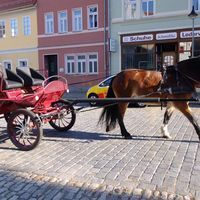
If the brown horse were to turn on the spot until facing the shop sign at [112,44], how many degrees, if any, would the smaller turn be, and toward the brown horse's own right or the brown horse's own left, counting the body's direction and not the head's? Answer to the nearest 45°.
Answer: approximately 90° to the brown horse's own left

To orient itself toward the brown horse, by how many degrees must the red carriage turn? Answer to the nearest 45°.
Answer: approximately 45° to its left

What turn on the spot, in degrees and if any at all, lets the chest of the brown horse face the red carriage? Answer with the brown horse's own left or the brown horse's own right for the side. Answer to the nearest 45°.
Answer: approximately 180°

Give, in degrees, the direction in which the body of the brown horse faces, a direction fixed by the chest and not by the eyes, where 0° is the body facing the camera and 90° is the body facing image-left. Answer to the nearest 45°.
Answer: approximately 270°

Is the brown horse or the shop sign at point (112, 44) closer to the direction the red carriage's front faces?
the brown horse
